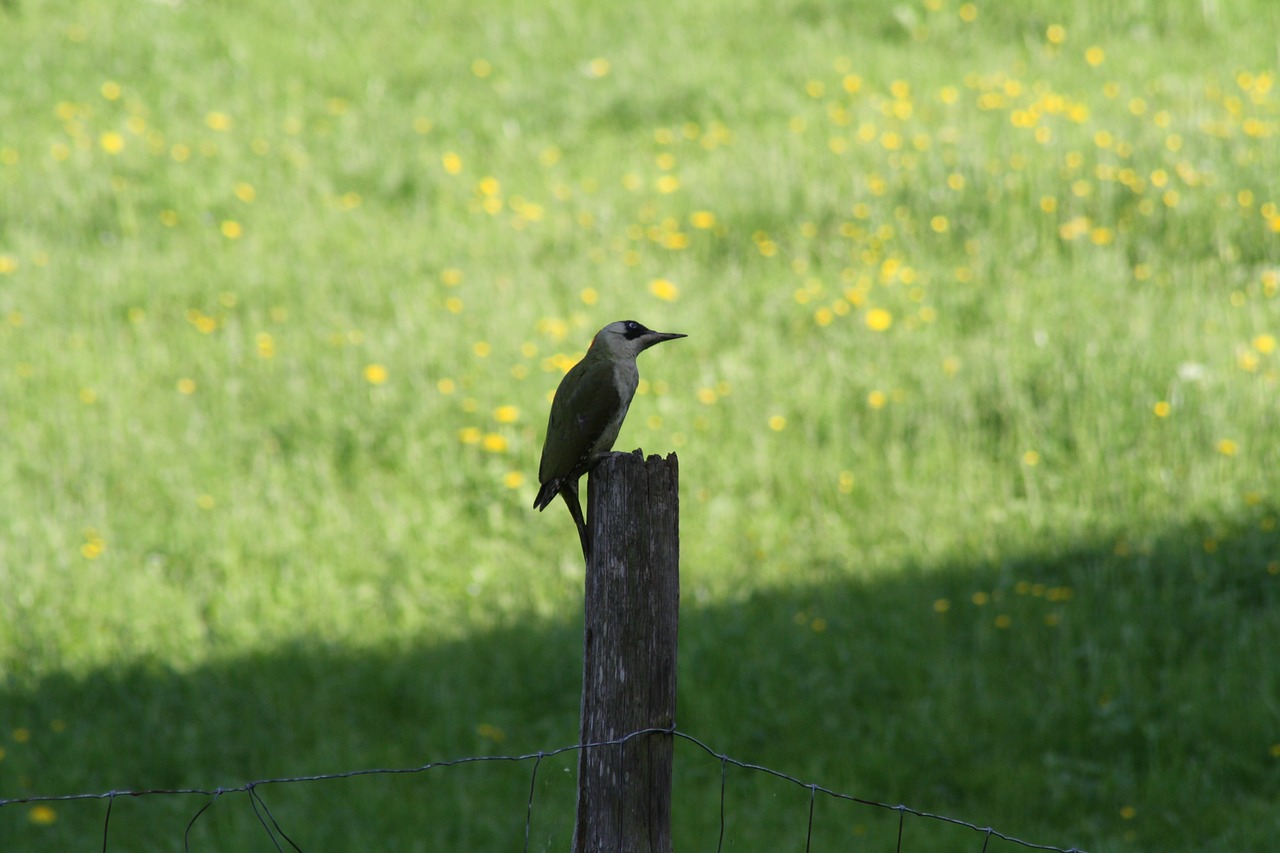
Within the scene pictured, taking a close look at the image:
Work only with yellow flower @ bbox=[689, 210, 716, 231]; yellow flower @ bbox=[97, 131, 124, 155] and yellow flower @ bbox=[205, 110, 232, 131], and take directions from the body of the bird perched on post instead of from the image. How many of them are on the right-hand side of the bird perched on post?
0

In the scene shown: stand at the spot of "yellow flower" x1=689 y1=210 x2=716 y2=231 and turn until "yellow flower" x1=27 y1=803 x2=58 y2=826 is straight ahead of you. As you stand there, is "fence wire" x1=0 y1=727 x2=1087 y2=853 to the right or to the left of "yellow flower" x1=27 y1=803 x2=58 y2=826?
left

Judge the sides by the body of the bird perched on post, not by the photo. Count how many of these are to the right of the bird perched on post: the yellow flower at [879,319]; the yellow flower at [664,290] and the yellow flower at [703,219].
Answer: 0

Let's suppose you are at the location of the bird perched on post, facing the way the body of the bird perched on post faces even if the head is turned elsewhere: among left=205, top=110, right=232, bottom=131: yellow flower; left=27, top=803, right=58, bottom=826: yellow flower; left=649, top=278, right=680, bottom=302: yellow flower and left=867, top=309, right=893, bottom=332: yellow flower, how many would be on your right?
0

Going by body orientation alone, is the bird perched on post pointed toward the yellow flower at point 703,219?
no

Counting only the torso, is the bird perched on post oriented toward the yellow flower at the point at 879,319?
no

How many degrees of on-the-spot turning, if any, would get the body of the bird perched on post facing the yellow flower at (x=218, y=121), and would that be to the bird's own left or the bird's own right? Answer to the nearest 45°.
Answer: approximately 135° to the bird's own left

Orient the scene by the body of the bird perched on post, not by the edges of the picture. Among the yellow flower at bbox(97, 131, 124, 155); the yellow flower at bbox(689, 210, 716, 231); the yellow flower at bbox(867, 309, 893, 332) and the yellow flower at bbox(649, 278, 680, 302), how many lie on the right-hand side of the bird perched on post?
0

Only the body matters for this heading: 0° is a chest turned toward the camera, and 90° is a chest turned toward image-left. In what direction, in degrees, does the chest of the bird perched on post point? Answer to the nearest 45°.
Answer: approximately 270°

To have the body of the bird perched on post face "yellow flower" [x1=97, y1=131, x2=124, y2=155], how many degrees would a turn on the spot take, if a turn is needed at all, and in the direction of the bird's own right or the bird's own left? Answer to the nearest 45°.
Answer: approximately 135° to the bird's own left

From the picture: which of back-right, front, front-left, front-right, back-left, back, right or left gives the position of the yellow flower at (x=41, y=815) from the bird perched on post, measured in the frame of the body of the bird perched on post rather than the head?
back-left

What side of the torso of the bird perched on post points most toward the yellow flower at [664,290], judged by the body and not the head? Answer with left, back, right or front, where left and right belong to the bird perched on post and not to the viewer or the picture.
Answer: left

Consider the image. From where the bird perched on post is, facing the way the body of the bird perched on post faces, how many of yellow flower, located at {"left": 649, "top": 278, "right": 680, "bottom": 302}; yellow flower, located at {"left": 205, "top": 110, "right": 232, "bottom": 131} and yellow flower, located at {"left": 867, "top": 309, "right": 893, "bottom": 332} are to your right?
0
